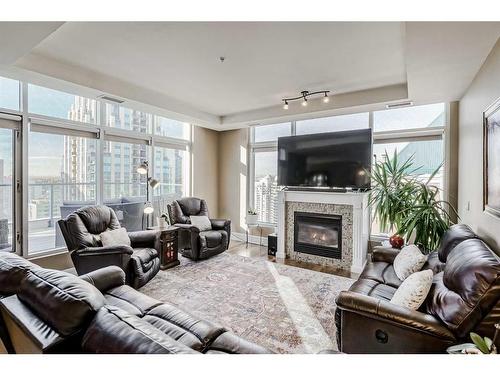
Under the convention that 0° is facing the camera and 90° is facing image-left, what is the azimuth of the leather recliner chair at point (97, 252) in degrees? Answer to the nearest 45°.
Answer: approximately 315°

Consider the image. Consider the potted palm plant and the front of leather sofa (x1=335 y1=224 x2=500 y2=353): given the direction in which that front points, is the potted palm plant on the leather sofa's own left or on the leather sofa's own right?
on the leather sofa's own right

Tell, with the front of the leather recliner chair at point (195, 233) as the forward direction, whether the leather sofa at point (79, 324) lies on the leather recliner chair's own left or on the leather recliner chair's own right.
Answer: on the leather recliner chair's own right

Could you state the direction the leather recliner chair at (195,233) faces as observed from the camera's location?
facing the viewer and to the right of the viewer

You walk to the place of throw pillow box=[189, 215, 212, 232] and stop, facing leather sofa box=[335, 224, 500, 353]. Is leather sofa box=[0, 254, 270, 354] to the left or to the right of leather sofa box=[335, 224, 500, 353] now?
right

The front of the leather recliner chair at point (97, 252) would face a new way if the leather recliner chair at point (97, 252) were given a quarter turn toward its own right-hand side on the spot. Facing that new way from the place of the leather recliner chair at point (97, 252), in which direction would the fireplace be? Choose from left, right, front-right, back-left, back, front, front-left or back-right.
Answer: back-left

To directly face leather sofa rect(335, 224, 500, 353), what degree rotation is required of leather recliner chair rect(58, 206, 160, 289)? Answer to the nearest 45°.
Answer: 0° — it already faces it

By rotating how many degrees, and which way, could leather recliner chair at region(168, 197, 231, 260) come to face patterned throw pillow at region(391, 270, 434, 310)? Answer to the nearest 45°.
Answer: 0° — it already faces it

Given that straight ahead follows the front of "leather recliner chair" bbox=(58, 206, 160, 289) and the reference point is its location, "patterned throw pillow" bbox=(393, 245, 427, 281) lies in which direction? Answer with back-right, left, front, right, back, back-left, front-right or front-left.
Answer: front

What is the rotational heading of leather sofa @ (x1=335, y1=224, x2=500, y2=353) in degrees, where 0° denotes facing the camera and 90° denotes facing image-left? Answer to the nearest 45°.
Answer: approximately 90°

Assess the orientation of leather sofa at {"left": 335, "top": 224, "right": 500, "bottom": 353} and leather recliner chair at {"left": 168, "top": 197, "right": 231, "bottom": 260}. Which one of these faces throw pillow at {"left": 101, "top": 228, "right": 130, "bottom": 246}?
the leather sofa

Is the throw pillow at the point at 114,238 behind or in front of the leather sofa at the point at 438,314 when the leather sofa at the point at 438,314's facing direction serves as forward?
in front

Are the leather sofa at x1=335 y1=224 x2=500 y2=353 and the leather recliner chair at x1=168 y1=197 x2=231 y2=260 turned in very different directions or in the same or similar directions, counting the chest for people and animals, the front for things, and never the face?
very different directions

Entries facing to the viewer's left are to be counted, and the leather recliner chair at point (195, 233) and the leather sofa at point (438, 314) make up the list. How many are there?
1

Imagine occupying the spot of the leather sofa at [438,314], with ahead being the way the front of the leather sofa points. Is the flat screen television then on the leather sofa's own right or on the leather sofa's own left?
on the leather sofa's own right
